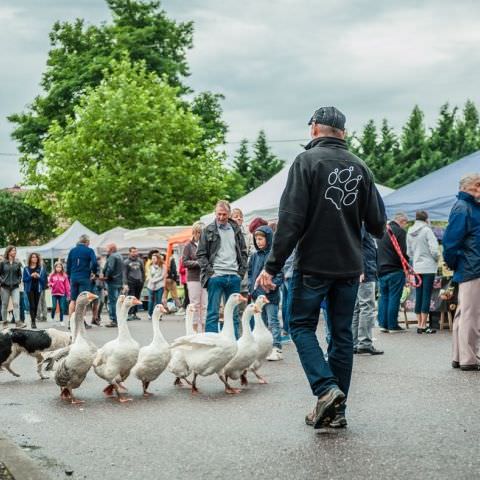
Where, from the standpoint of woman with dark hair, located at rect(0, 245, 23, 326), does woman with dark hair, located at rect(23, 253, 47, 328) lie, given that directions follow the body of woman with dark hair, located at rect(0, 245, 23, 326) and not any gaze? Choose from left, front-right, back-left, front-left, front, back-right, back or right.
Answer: front-left

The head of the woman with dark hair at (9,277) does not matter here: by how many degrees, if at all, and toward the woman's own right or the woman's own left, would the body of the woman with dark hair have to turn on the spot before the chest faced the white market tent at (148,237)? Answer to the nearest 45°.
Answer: approximately 135° to the woman's own left

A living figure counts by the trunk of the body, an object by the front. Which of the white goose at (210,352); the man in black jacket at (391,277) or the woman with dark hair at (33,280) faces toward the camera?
the woman with dark hair

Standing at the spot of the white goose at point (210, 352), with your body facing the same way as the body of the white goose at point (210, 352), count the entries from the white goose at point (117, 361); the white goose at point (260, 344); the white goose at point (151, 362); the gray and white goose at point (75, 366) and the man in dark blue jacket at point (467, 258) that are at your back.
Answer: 3

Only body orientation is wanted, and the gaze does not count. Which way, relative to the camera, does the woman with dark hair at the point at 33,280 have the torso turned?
toward the camera

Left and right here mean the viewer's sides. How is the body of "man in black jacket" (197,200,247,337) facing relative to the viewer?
facing the viewer

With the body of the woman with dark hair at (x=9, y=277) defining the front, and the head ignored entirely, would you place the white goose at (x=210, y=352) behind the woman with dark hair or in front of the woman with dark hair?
in front

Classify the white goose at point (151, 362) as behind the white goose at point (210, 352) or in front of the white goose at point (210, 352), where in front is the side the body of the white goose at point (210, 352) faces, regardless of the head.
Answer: behind

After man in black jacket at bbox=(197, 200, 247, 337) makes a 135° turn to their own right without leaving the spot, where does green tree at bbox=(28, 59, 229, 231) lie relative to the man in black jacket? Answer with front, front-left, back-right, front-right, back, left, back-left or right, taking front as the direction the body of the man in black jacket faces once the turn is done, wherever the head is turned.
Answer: front-right
